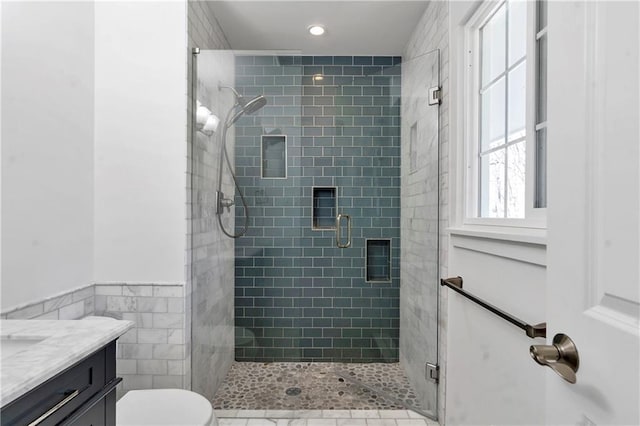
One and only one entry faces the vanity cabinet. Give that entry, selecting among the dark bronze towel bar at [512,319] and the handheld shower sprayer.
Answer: the dark bronze towel bar

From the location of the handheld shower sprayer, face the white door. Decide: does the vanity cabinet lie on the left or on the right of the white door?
right

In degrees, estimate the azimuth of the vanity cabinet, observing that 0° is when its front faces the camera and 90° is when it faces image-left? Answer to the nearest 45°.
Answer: approximately 315°

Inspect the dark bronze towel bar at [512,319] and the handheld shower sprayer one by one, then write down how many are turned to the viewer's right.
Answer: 1

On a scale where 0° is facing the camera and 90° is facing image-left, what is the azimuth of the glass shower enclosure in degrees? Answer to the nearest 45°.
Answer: approximately 0°

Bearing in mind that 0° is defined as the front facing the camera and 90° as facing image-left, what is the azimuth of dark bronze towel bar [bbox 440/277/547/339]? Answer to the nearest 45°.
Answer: approximately 45°

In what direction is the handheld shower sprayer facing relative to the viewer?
to the viewer's right
